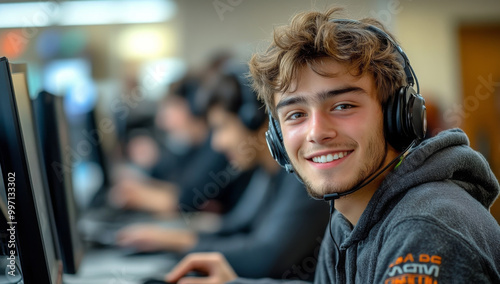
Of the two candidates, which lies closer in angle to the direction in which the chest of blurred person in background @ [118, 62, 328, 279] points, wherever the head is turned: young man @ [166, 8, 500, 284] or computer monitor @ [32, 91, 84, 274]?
the computer monitor

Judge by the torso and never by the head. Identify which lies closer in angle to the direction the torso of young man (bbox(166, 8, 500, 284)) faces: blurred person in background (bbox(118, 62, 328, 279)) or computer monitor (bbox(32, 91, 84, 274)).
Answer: the computer monitor

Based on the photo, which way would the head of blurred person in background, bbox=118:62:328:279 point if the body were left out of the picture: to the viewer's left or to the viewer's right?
to the viewer's left

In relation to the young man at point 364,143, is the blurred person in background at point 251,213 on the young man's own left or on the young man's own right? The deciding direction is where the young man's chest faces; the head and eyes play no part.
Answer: on the young man's own right

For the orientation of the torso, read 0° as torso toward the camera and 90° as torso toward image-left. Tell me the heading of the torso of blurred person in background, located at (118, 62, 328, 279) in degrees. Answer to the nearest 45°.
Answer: approximately 90°

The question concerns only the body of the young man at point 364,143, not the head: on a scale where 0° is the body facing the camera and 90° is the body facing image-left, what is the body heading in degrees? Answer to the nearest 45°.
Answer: approximately 45°

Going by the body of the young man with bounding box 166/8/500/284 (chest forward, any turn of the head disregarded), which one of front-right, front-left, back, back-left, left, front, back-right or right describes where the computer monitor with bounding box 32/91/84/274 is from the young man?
front-right

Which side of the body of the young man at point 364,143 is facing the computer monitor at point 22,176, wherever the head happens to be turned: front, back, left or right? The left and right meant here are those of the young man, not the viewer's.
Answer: front

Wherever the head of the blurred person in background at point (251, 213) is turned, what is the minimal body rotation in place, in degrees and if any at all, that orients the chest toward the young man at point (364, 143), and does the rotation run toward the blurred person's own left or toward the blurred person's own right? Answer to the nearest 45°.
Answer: approximately 90° to the blurred person's own left

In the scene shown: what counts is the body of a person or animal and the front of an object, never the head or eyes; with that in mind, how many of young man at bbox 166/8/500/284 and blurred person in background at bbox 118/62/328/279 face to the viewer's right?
0
